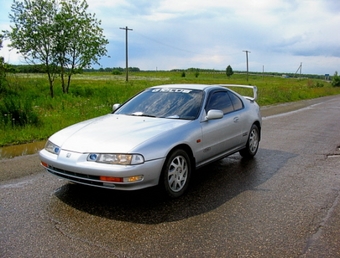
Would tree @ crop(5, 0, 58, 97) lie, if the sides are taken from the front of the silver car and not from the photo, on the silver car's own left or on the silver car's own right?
on the silver car's own right

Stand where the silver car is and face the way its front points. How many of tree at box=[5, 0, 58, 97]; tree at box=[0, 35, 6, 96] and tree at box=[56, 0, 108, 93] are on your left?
0

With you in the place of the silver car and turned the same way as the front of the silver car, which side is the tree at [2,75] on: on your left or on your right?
on your right

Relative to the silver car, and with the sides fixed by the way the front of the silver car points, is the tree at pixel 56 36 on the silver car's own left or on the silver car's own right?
on the silver car's own right

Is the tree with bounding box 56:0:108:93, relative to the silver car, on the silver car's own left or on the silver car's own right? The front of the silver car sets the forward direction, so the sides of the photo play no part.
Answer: on the silver car's own right

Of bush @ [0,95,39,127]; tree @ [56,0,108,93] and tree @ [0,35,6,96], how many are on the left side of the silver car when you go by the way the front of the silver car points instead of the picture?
0

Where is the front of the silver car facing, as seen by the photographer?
facing the viewer and to the left of the viewer

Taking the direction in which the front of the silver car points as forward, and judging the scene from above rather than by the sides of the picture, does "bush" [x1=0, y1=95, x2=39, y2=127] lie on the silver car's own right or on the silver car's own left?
on the silver car's own right

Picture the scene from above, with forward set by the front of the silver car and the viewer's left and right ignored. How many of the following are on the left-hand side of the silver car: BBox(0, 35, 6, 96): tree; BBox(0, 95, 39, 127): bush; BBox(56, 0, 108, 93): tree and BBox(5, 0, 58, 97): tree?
0
